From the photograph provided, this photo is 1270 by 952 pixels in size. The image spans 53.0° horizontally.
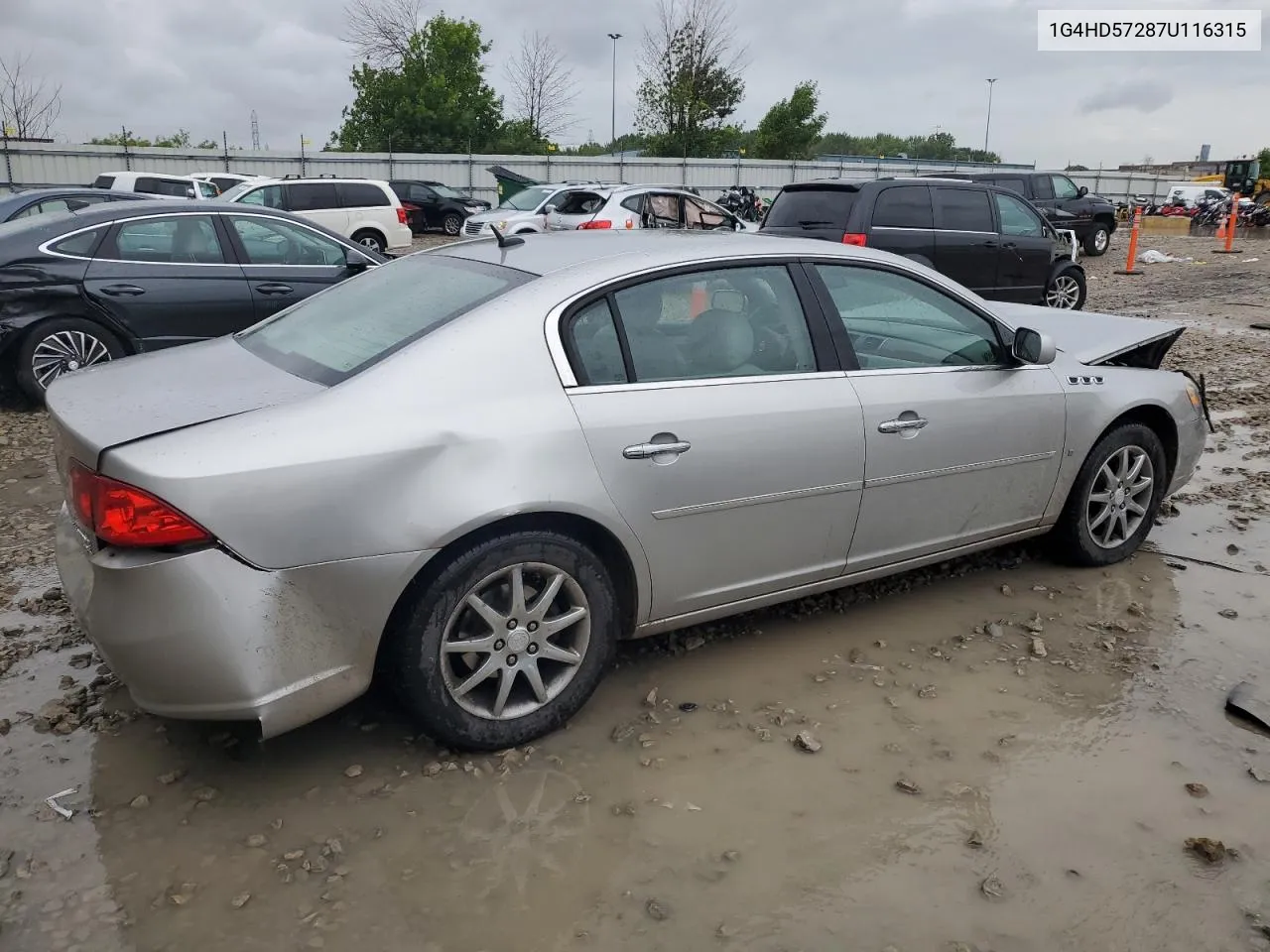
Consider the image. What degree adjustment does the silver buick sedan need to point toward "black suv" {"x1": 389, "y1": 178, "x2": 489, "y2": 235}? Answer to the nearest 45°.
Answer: approximately 45° to its left

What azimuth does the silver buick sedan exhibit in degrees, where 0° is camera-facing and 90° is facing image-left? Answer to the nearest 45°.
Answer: approximately 225°

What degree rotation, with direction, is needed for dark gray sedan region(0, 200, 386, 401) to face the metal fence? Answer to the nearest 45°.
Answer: approximately 90° to its left

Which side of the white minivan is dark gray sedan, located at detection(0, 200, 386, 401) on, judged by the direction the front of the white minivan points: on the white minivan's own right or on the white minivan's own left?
on the white minivan's own left

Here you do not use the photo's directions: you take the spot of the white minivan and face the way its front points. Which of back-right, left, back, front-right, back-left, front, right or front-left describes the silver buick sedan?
left

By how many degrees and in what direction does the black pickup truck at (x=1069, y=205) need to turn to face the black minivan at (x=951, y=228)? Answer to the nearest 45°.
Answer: approximately 135° to its right

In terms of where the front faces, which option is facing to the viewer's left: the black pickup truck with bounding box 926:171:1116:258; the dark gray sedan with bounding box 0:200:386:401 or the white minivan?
the white minivan

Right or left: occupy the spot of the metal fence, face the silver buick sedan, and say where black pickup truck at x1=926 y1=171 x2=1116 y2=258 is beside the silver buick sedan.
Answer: left

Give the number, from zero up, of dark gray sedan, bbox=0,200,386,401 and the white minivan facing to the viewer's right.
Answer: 1

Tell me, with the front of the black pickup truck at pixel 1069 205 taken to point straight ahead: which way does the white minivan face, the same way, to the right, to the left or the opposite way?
the opposite way

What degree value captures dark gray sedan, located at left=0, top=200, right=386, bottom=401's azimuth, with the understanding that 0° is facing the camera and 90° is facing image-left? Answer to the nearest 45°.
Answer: approximately 270°

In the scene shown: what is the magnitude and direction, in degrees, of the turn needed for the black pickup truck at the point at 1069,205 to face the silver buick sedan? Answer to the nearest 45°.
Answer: approximately 135° to its right

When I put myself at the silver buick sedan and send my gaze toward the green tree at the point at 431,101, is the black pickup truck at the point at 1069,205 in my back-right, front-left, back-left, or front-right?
front-right

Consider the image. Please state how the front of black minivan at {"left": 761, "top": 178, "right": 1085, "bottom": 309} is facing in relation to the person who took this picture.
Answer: facing away from the viewer and to the right of the viewer

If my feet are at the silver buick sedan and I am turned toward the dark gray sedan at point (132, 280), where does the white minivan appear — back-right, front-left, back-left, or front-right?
front-right
